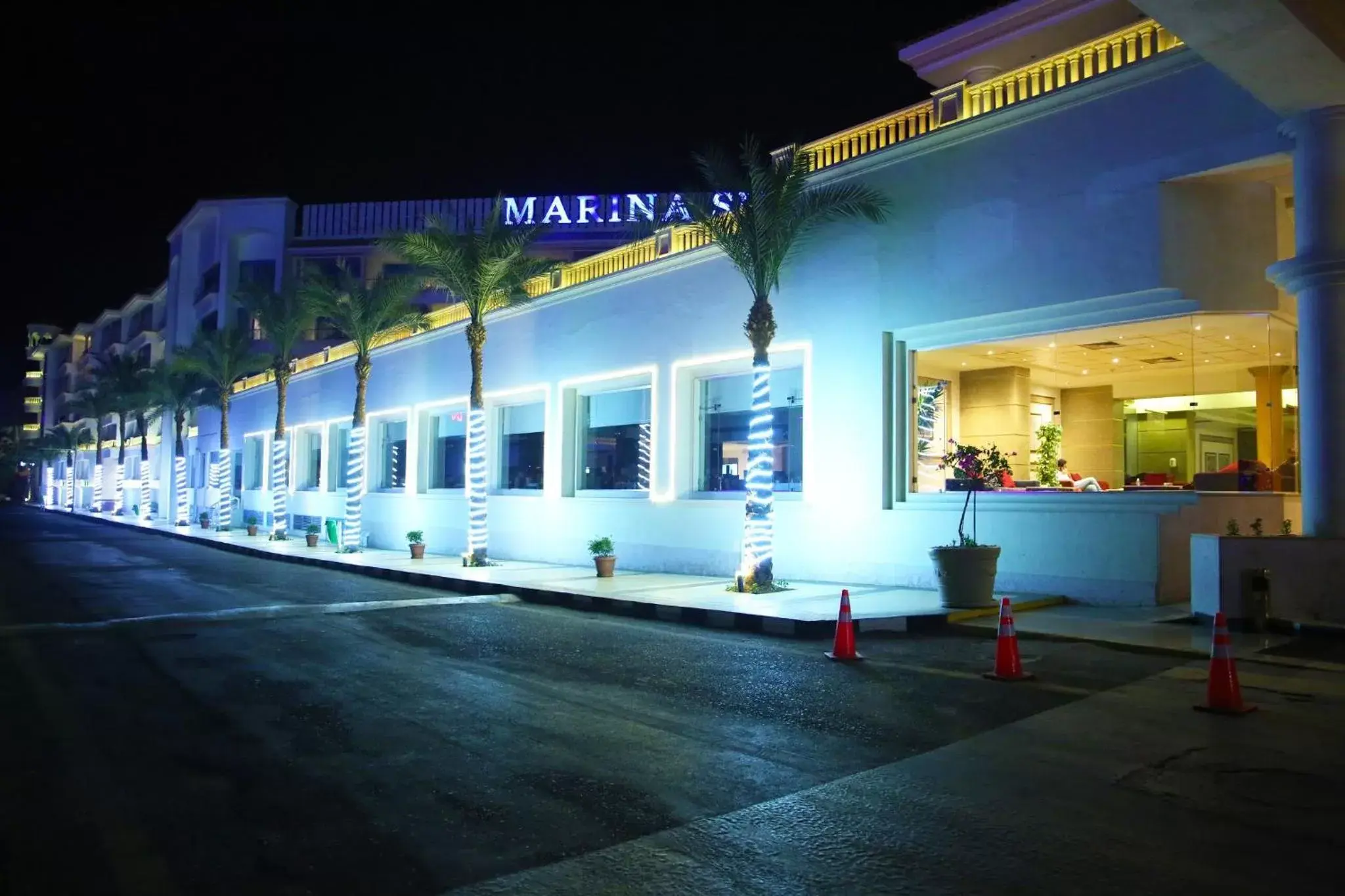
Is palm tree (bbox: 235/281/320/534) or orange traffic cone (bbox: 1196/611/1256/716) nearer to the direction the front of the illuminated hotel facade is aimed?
the orange traffic cone

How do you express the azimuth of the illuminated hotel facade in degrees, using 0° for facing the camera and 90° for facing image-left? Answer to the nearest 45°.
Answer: approximately 45°

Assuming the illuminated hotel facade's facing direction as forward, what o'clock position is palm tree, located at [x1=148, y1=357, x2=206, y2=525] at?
The palm tree is roughly at 3 o'clock from the illuminated hotel facade.

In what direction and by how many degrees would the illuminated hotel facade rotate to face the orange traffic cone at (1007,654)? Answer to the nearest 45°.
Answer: approximately 45° to its left

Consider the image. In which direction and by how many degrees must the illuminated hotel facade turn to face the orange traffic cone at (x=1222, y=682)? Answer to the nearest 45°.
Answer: approximately 45° to its left

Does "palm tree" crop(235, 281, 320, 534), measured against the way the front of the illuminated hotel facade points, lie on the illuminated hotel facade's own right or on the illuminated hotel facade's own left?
on the illuminated hotel facade's own right

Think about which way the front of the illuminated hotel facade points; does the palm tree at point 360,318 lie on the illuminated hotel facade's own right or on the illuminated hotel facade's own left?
on the illuminated hotel facade's own right

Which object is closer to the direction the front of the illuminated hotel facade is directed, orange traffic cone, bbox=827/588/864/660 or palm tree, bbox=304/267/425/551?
the orange traffic cone

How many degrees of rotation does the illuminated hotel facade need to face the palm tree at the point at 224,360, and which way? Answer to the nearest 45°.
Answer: approximately 90° to its right

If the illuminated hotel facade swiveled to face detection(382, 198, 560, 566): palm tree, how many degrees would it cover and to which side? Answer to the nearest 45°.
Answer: approximately 90° to its right
